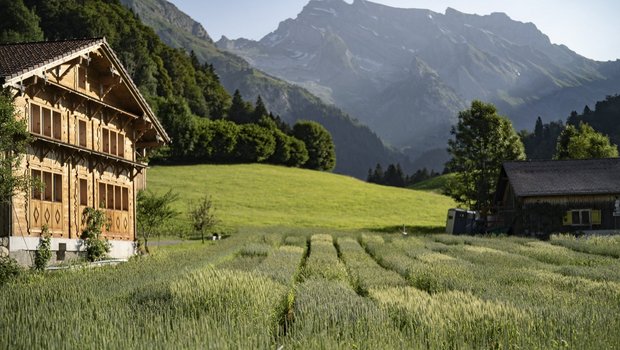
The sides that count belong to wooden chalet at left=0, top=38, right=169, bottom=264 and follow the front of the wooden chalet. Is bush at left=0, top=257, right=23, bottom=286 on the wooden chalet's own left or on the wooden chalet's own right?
on the wooden chalet's own right

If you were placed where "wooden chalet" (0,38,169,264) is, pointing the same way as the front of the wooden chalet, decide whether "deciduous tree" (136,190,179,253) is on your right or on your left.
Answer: on your left

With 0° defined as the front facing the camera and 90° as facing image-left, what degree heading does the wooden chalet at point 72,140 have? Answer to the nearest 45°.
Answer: approximately 315°
